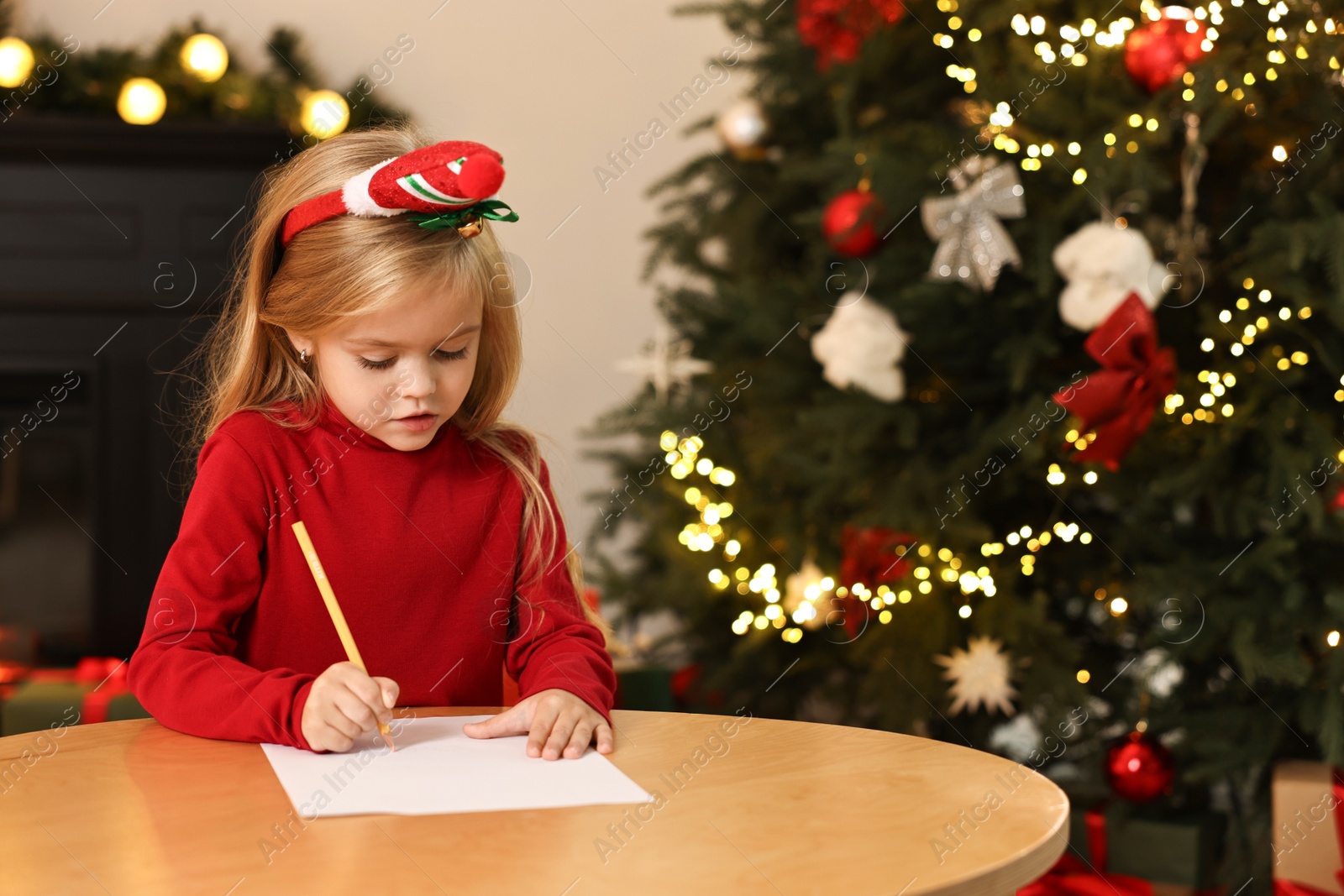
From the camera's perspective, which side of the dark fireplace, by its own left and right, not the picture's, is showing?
front

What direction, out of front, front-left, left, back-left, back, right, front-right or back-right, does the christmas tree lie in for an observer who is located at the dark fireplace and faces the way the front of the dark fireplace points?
front-left

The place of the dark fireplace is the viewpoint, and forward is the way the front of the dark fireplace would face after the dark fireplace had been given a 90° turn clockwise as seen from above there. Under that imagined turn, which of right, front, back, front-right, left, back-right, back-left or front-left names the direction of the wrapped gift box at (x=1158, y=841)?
back-left

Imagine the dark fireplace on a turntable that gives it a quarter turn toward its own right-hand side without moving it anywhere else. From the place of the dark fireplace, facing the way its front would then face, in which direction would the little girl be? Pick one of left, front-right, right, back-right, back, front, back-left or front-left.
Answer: left

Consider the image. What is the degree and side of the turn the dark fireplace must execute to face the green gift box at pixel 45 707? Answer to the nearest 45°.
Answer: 0° — it already faces it

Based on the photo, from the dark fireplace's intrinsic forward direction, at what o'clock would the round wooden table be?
The round wooden table is roughly at 12 o'clock from the dark fireplace.

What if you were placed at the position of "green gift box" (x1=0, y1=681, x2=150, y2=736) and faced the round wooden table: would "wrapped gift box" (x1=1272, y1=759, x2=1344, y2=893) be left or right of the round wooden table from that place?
left

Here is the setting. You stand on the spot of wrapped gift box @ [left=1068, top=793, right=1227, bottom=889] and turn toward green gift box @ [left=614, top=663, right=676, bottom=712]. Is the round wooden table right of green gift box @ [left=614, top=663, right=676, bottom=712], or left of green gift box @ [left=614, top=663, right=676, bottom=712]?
left

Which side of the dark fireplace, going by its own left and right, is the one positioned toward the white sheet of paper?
front

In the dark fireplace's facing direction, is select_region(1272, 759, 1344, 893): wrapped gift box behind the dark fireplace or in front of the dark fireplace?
in front

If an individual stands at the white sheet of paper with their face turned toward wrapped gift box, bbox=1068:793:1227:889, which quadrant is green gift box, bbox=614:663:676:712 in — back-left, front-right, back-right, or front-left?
front-left
